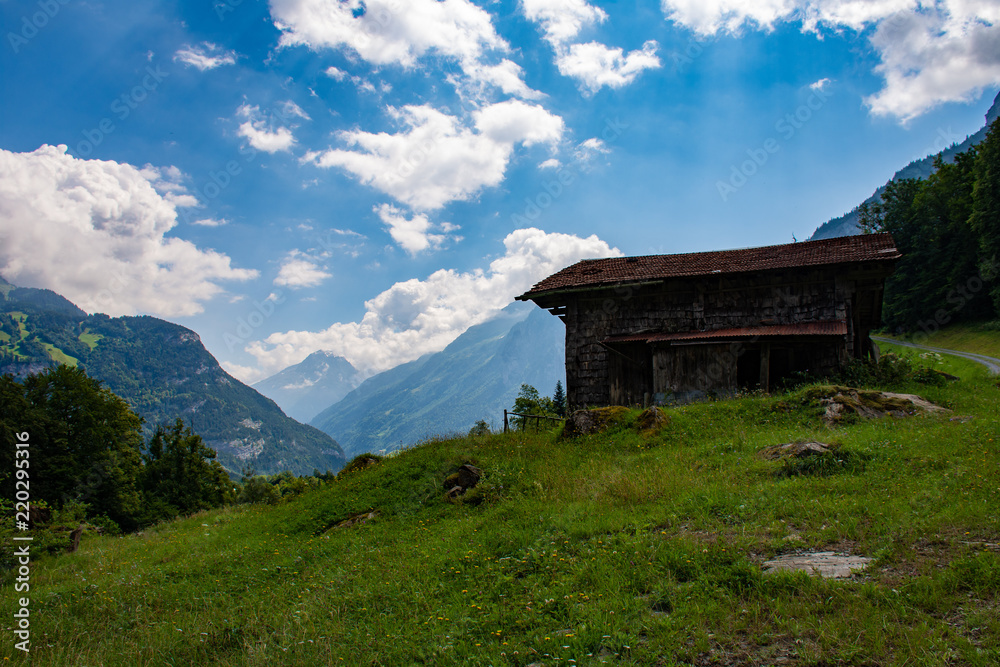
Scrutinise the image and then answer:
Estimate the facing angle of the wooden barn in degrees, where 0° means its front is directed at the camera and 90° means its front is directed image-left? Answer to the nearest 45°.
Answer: approximately 0°

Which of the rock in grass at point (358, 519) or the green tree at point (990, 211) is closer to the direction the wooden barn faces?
the rock in grass

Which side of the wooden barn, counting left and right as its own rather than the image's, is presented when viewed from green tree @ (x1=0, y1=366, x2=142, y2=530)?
right

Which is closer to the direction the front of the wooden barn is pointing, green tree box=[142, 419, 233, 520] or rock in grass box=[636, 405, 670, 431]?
the rock in grass

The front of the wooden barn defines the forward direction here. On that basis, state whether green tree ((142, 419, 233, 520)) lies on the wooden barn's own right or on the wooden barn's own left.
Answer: on the wooden barn's own right

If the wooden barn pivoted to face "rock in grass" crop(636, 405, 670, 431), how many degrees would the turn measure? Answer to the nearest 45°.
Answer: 0° — it already faces it

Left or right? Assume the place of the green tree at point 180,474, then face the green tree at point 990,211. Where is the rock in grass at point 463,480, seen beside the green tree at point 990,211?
right

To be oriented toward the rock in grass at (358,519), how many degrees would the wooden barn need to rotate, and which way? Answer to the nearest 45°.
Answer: approximately 45° to its right
